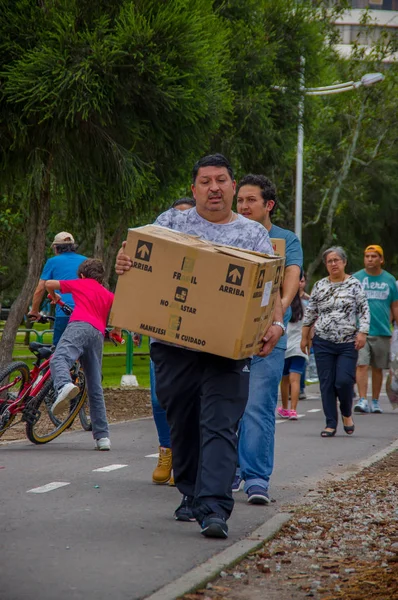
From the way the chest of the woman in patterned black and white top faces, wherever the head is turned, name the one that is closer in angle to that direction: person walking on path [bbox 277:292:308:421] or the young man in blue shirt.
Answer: the young man in blue shirt

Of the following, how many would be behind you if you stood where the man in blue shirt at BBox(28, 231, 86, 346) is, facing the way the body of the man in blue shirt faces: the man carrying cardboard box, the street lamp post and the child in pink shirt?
2

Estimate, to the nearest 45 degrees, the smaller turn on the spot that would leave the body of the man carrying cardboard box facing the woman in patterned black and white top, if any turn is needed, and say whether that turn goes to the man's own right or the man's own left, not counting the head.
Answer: approximately 180°

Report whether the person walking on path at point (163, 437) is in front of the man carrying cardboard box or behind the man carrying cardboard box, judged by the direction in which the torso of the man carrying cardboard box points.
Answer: behind

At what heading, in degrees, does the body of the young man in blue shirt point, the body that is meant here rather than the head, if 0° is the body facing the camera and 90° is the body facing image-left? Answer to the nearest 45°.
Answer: approximately 45°

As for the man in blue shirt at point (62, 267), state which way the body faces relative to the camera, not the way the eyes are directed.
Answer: away from the camera

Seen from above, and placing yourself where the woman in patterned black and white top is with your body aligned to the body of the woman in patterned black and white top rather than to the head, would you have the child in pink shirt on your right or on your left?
on your right

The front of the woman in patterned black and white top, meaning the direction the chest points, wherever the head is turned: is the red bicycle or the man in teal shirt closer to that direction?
the red bicycle

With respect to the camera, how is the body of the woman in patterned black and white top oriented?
toward the camera

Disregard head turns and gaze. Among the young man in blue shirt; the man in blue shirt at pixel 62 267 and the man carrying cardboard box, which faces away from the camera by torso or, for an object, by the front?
the man in blue shirt

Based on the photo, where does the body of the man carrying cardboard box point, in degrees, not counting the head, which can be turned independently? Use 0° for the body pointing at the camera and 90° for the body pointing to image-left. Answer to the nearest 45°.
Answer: approximately 0°

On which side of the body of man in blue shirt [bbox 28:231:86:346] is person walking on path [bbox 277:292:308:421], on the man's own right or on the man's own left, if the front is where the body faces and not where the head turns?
on the man's own right
